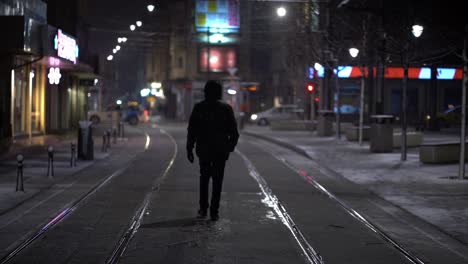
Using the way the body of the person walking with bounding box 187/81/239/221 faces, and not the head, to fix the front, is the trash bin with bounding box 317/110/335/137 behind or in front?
in front

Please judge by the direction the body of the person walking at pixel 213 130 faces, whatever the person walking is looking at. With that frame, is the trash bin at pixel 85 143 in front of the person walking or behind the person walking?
in front

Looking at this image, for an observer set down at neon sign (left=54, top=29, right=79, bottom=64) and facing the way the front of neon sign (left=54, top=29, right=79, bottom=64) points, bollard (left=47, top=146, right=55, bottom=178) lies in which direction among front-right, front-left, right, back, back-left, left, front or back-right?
front-right

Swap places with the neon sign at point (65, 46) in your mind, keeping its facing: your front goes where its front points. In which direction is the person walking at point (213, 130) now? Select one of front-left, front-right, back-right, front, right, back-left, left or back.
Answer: front-right

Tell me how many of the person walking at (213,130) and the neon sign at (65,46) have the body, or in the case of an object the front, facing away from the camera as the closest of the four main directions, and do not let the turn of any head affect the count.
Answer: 1

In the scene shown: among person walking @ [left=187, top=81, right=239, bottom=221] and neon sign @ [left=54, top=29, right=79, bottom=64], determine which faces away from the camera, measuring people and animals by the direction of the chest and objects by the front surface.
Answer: the person walking

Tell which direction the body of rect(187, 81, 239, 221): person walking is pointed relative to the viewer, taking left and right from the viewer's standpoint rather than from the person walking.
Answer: facing away from the viewer

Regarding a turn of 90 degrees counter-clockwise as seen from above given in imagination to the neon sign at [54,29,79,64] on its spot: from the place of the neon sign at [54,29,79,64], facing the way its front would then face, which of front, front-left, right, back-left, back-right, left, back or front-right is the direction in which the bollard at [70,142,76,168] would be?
back-right
